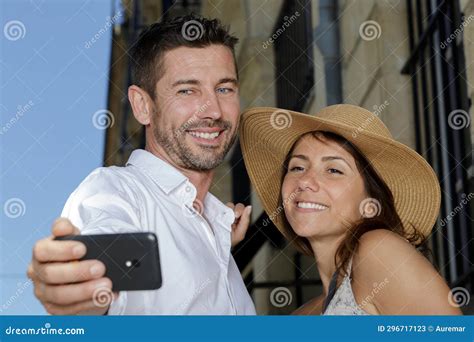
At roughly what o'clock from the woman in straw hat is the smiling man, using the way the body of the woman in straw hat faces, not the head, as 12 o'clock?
The smiling man is roughly at 1 o'clock from the woman in straw hat.

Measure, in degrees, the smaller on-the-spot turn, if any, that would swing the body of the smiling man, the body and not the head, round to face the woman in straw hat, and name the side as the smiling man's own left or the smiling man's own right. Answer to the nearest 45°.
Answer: approximately 45° to the smiling man's own left

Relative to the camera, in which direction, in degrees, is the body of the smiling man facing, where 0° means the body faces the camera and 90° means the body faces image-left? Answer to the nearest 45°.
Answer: approximately 315°

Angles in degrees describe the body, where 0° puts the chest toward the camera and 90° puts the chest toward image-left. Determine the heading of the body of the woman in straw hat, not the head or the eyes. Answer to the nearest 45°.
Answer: approximately 45°
